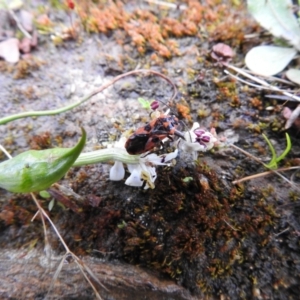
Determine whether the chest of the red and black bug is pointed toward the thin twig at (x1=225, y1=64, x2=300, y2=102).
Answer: yes

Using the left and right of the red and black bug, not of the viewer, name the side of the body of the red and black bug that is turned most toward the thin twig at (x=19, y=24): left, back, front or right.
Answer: left

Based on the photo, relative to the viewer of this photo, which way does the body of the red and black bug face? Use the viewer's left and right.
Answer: facing away from the viewer and to the right of the viewer
